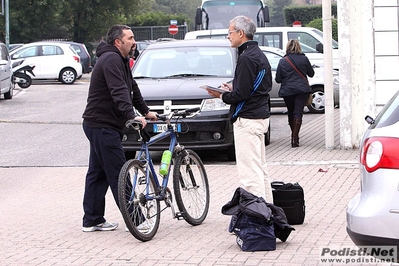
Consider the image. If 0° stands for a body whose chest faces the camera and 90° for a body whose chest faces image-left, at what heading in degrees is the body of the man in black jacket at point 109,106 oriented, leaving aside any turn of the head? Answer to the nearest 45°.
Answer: approximately 270°

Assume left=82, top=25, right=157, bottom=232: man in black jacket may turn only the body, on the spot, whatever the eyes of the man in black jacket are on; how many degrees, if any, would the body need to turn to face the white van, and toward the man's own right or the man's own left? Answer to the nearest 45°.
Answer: approximately 90° to the man's own left

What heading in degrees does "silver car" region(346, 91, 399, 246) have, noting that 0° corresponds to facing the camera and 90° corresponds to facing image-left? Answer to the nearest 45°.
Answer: approximately 180°

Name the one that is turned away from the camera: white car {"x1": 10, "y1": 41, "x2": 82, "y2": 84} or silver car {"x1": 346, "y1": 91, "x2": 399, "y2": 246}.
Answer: the silver car

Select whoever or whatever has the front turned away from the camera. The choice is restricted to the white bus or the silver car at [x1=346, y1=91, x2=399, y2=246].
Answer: the silver car

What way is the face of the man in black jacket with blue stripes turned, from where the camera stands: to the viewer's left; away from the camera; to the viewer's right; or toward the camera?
to the viewer's left

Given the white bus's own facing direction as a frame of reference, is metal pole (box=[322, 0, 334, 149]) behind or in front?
in front

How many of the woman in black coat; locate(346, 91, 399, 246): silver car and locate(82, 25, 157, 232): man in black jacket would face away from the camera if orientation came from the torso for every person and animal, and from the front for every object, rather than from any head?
2

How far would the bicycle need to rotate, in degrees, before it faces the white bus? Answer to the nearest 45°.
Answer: approximately 45° to its left

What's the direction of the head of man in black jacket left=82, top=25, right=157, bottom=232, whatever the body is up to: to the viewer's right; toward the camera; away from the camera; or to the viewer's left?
to the viewer's right

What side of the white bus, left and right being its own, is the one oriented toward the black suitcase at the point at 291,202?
front

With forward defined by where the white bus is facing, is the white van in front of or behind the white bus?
in front

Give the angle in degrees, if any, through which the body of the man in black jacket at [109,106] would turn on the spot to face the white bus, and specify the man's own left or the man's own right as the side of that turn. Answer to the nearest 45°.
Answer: approximately 90° to the man's own left

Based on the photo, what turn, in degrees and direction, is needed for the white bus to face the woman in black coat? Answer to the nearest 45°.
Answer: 0° — it already faces them

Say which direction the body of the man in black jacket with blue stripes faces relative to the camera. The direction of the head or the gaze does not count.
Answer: to the viewer's left

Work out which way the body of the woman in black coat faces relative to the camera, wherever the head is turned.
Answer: away from the camera

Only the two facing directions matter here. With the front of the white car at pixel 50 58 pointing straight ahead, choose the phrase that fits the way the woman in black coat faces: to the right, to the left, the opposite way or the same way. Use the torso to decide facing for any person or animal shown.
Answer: to the right

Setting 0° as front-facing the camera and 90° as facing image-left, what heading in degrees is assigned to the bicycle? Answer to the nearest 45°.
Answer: approximately 225°
